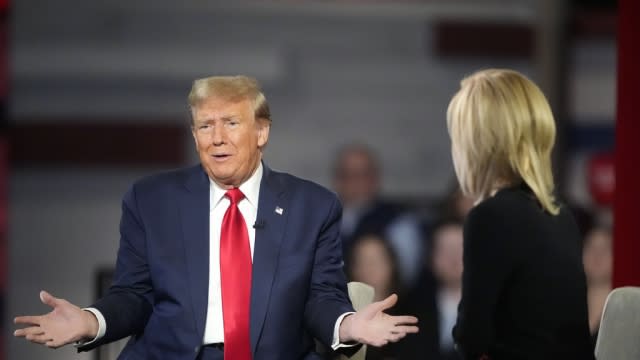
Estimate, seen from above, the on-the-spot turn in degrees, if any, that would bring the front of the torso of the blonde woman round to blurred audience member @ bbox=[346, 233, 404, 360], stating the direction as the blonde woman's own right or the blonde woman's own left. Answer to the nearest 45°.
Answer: approximately 45° to the blonde woman's own right

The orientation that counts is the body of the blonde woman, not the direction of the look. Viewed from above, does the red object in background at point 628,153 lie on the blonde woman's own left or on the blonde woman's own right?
on the blonde woman's own right

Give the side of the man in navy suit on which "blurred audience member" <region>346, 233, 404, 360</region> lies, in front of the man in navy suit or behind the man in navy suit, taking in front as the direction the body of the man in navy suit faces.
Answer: behind

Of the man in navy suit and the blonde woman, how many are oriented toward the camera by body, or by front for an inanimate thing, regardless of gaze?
1

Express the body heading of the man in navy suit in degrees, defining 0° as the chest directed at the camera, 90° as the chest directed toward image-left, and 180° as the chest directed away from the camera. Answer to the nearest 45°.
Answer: approximately 0°

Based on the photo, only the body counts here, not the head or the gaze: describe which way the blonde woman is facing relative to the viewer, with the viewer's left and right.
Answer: facing away from the viewer and to the left of the viewer
